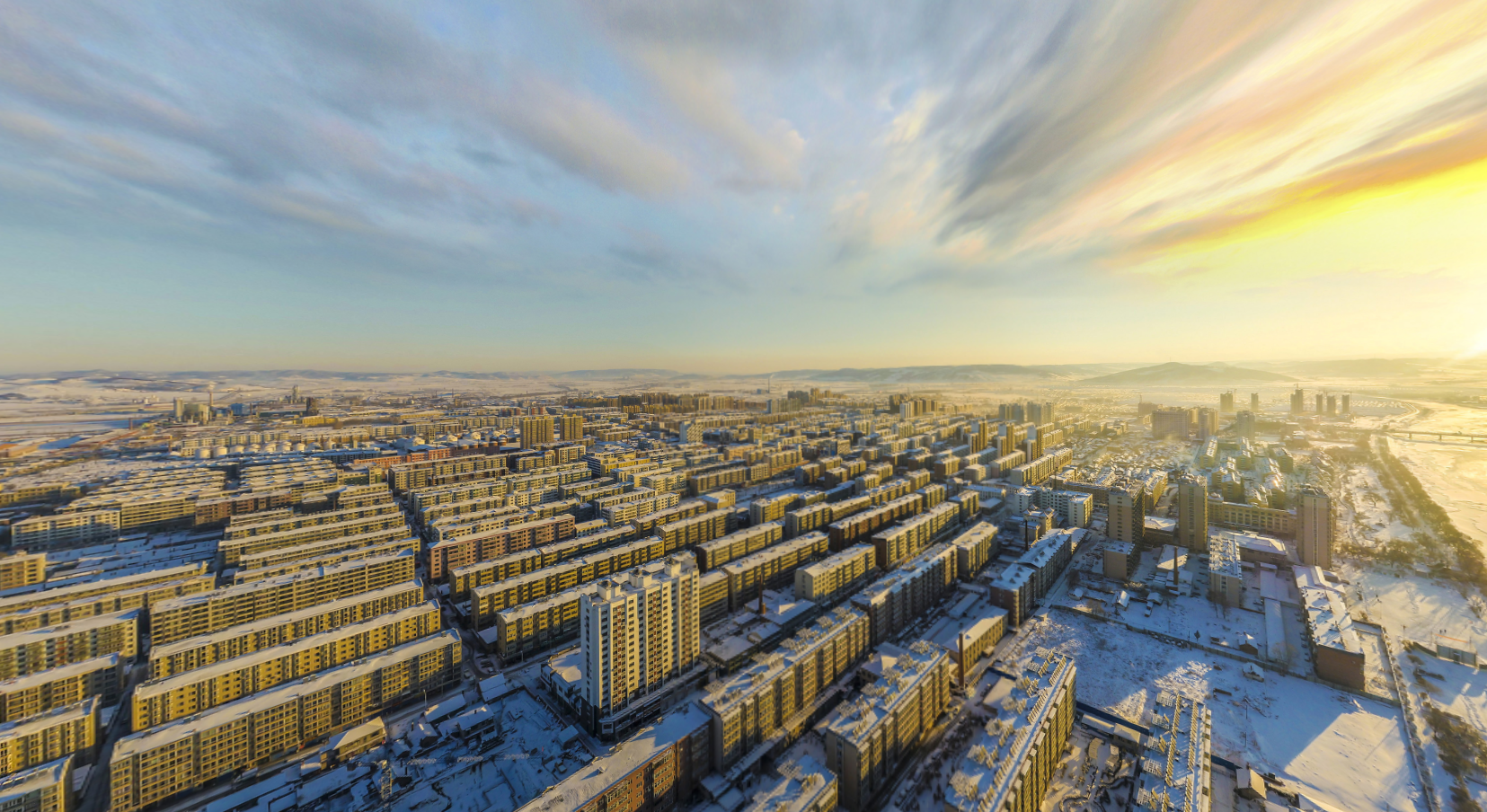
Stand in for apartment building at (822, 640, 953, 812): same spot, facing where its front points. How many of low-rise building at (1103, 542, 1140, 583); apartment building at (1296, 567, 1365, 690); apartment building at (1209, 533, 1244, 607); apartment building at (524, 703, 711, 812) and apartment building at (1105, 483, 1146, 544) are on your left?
4

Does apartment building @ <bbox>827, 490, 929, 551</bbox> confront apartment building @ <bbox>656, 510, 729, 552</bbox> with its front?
no

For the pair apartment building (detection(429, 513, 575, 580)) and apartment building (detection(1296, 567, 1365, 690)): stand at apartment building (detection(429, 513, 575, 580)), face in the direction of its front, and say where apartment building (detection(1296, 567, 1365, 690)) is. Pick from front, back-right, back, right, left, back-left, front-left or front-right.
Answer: front

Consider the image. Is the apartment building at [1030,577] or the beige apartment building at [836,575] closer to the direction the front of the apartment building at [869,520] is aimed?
the apartment building

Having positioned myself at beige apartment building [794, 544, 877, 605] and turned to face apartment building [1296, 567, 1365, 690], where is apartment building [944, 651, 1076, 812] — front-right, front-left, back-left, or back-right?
front-right

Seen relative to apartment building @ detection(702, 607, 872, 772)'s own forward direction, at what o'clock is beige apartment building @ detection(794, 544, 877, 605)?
The beige apartment building is roughly at 8 o'clock from the apartment building.

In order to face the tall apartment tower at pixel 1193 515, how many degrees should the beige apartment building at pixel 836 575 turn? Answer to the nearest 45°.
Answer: approximately 90° to its left

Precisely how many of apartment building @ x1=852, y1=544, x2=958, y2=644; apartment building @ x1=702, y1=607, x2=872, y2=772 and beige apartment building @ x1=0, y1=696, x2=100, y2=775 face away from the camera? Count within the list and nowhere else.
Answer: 0

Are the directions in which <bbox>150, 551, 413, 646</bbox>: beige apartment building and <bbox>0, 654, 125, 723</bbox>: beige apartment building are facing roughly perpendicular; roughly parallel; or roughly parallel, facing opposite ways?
roughly parallel

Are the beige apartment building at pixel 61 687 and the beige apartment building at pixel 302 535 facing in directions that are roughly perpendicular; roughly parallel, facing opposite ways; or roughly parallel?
roughly parallel

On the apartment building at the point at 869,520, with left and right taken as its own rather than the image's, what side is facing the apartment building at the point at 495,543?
right

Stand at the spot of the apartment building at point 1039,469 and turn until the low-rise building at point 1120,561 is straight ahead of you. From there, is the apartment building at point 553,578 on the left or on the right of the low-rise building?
right

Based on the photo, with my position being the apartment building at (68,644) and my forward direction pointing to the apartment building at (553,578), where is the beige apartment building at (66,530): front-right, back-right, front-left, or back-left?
back-left

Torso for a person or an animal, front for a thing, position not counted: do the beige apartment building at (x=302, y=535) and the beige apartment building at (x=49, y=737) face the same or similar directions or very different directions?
same or similar directions

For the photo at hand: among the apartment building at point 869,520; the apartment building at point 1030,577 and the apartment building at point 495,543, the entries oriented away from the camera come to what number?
0

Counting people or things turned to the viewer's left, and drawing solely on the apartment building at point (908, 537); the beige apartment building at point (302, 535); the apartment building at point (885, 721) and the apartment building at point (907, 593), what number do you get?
0
